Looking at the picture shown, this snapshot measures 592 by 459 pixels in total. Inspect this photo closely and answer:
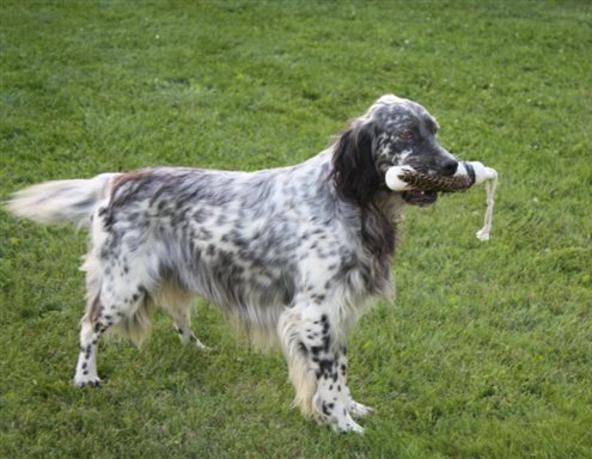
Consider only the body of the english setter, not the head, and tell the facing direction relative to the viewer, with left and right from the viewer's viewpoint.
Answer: facing the viewer and to the right of the viewer
